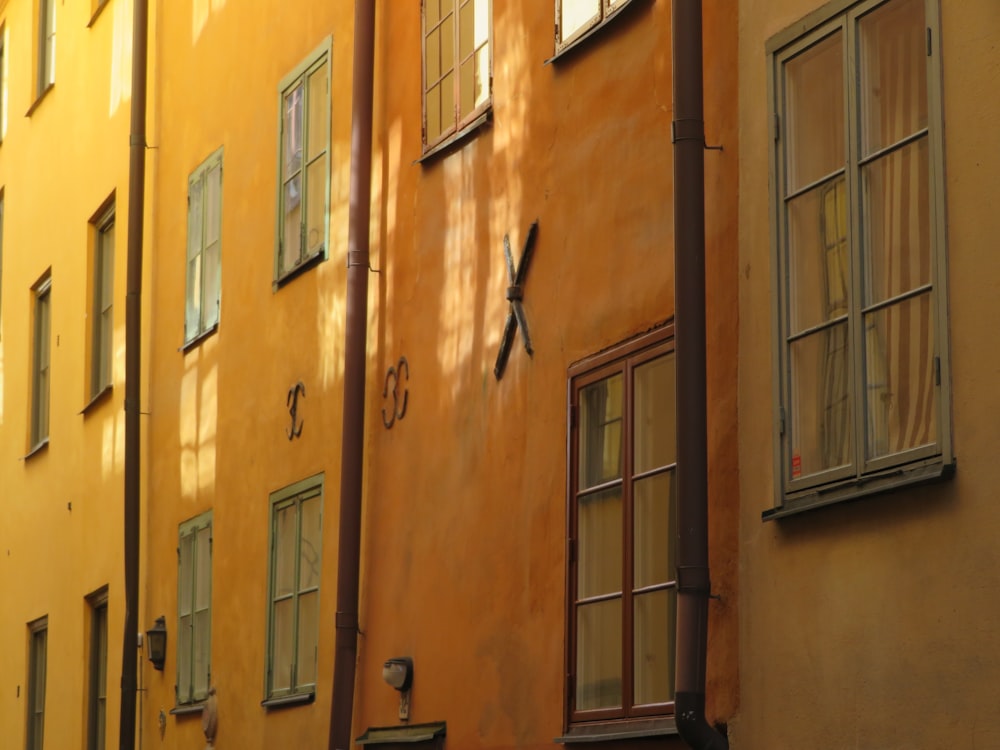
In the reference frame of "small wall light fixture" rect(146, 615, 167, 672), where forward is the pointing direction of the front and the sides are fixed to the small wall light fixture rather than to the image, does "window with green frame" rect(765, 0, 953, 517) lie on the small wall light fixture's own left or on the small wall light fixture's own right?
on the small wall light fixture's own left

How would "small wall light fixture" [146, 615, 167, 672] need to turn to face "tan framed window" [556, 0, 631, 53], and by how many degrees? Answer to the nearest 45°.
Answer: approximately 45° to its left

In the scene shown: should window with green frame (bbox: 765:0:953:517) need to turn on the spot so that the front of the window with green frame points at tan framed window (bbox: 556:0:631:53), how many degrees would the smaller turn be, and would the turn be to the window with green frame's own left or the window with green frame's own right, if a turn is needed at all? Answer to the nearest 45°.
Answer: approximately 90° to the window with green frame's own right

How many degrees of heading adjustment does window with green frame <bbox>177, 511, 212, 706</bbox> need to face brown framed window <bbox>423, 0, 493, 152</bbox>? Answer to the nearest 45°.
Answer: approximately 45° to its left

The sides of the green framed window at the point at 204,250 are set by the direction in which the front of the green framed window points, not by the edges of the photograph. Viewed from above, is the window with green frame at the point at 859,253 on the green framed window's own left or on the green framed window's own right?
on the green framed window's own left

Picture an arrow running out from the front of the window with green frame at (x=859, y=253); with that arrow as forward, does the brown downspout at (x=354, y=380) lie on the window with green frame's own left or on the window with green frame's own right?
on the window with green frame's own right

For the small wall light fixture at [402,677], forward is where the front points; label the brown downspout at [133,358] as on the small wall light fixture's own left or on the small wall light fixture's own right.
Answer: on the small wall light fixture's own right

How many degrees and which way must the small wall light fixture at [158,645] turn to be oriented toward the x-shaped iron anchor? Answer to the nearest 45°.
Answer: approximately 45° to its left

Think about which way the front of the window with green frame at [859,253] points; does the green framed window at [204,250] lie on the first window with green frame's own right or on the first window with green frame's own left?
on the first window with green frame's own right

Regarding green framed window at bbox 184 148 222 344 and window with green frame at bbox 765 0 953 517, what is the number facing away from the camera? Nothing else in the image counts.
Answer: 0
